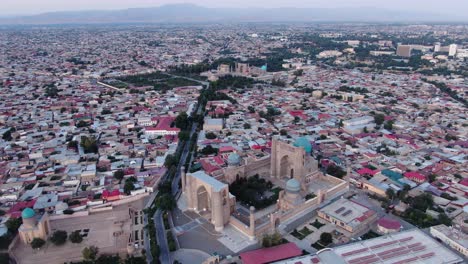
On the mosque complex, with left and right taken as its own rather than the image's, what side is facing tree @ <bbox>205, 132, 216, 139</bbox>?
right

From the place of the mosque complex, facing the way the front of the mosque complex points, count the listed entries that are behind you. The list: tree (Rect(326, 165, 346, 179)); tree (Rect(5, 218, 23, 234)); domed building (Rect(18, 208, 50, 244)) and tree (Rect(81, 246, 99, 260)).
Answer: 1

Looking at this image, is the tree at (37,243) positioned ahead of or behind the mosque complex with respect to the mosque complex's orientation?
ahead

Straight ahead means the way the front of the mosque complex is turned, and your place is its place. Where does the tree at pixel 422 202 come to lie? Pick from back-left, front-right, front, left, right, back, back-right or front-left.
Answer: back-left

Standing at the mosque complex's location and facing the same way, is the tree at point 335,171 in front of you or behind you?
behind

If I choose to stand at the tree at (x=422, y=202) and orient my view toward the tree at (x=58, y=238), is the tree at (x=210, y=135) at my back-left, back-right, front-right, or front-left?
front-right

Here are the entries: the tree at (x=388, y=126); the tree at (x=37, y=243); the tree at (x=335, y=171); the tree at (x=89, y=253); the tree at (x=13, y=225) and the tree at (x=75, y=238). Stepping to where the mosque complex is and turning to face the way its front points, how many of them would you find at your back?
2

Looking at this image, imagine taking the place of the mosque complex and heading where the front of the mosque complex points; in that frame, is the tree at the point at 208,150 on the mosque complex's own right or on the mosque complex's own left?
on the mosque complex's own right

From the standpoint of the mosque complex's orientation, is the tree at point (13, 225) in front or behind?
in front

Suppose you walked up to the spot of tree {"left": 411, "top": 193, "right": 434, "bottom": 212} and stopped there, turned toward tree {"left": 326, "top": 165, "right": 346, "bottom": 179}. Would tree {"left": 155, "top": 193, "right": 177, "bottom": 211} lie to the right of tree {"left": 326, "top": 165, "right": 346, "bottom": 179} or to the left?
left

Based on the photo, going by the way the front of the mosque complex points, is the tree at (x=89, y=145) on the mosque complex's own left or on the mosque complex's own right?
on the mosque complex's own right

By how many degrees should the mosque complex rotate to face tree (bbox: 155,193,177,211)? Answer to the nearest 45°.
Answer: approximately 45° to its right

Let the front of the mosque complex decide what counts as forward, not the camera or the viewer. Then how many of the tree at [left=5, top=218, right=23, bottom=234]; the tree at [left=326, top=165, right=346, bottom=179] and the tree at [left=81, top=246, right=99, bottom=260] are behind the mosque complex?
1

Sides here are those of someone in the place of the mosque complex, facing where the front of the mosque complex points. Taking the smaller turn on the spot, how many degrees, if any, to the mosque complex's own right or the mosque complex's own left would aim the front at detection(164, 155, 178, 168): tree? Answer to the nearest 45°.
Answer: approximately 90° to the mosque complex's own right

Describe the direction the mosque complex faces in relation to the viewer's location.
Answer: facing the viewer and to the left of the viewer

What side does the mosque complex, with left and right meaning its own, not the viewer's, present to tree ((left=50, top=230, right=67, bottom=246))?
front

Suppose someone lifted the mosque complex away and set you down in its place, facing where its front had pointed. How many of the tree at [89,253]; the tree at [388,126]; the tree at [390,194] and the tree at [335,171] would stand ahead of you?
1

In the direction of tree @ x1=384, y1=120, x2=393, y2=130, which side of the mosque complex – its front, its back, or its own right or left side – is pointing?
back

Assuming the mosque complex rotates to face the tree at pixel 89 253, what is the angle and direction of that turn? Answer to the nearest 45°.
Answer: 0° — it already faces it

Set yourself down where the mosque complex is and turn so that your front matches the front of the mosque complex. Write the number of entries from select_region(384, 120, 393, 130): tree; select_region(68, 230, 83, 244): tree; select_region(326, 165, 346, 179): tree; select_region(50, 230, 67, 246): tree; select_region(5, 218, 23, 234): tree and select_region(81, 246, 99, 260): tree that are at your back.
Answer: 2
